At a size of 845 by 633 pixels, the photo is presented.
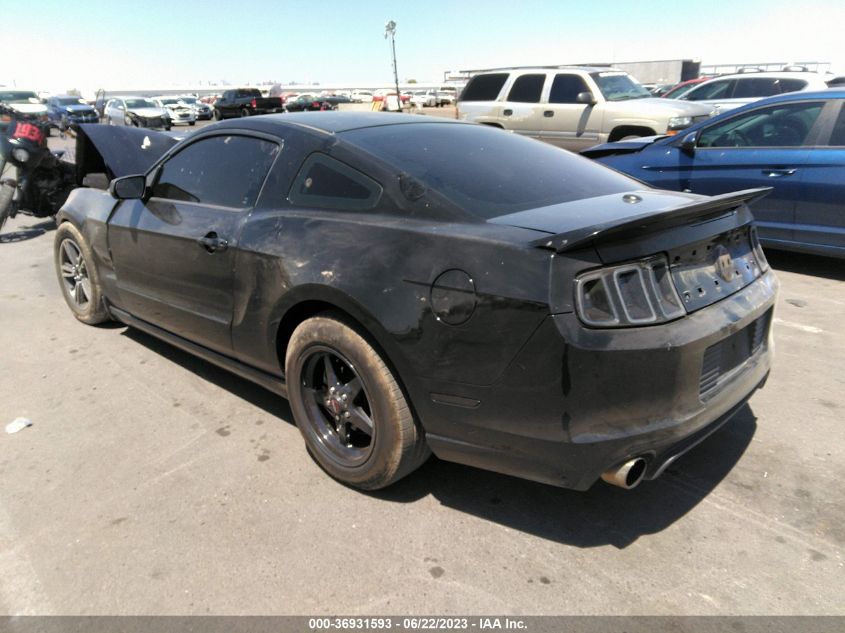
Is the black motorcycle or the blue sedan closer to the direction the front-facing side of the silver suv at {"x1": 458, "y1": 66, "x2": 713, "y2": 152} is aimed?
the blue sedan

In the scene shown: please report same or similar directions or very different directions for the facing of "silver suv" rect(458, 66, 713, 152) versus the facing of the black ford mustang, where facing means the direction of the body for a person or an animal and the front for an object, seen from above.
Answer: very different directions

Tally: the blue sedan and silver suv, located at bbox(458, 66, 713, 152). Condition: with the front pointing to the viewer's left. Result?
1

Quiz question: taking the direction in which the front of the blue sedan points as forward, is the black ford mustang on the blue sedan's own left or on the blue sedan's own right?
on the blue sedan's own left

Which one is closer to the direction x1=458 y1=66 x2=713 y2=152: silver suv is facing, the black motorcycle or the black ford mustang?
the black ford mustang

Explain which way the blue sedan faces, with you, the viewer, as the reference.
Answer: facing to the left of the viewer

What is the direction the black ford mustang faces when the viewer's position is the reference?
facing away from the viewer and to the left of the viewer

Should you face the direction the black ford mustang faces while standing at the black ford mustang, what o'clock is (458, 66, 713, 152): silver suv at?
The silver suv is roughly at 2 o'clock from the black ford mustang.

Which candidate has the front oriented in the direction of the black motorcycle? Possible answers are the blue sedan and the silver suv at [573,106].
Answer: the blue sedan

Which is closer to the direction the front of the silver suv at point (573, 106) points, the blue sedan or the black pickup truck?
the blue sedan
